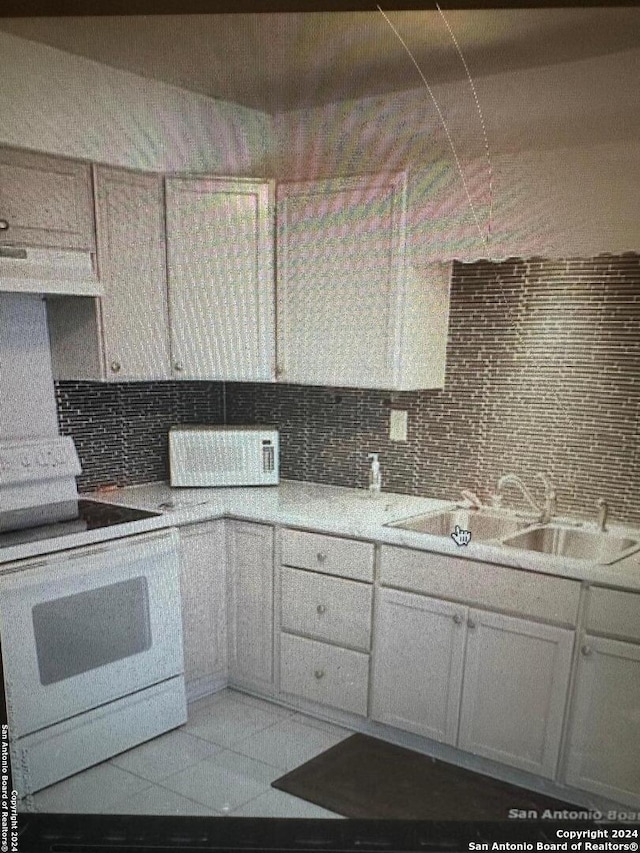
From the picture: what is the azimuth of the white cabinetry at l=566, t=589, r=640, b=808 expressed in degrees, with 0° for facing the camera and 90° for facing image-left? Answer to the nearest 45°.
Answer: approximately 45°

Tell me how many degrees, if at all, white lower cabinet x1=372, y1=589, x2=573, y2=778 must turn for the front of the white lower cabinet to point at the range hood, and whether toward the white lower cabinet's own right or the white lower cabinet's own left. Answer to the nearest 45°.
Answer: approximately 45° to the white lower cabinet's own right

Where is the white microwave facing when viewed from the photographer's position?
facing the viewer

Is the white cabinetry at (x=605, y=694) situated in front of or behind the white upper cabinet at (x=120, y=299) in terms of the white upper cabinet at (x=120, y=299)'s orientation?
in front

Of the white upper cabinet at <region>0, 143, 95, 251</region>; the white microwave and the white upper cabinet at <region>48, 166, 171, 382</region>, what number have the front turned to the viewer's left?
0

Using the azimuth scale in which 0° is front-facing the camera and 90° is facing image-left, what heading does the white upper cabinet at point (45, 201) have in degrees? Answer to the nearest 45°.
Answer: approximately 315°
